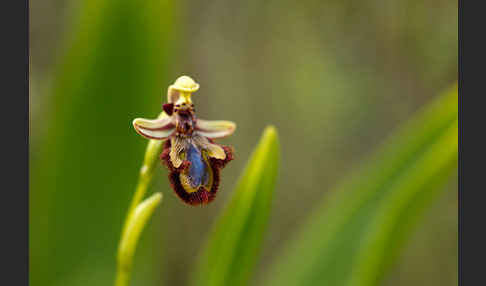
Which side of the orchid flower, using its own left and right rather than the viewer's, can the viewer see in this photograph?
front
